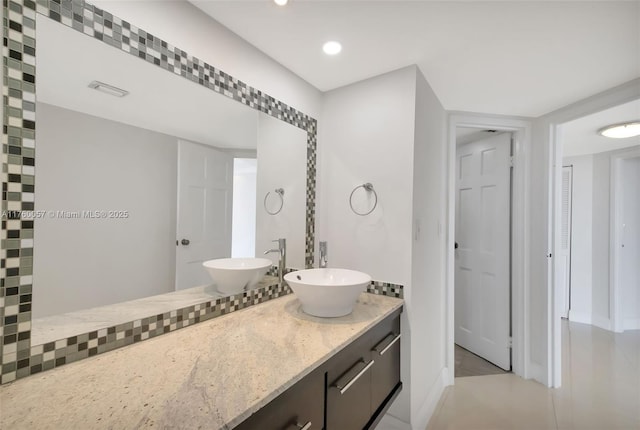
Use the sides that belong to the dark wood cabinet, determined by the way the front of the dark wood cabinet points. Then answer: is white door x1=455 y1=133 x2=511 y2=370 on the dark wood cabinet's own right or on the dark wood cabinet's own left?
on the dark wood cabinet's own left

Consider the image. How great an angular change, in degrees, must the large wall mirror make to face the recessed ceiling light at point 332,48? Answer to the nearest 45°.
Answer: approximately 45° to its left

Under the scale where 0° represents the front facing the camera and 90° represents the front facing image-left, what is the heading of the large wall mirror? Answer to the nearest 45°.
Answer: approximately 315°

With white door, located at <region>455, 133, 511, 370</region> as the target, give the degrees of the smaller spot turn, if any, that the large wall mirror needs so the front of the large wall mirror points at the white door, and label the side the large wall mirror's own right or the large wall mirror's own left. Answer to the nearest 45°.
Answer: approximately 45° to the large wall mirror's own left

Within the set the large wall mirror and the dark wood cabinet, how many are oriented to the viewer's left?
0

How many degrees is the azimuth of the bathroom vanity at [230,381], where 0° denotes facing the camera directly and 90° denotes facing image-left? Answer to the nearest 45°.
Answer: approximately 315°

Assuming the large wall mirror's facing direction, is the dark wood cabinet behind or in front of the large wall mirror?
in front
